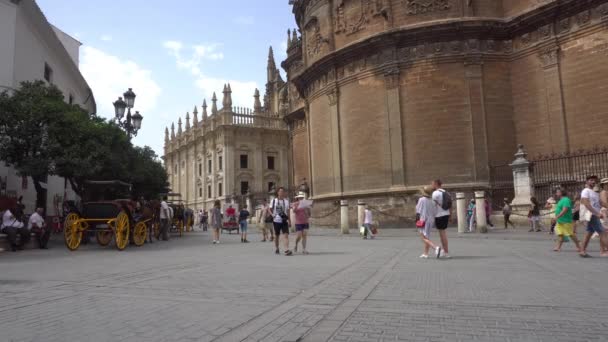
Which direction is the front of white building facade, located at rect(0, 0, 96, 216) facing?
to the viewer's right

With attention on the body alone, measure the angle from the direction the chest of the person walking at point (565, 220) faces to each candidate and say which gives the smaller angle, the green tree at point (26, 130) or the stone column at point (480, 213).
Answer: the green tree

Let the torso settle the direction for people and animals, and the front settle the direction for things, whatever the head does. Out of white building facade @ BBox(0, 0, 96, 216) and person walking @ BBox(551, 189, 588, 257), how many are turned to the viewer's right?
1

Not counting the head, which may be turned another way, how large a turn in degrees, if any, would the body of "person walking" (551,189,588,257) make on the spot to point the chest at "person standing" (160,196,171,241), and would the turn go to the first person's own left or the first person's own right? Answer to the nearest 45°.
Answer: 0° — they already face them

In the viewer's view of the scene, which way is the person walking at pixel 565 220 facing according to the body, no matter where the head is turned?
to the viewer's left
